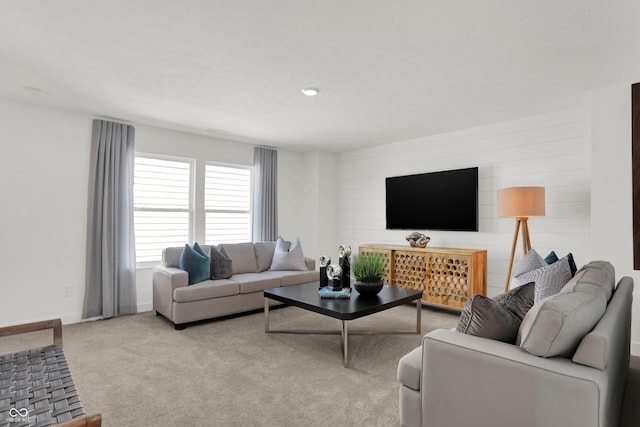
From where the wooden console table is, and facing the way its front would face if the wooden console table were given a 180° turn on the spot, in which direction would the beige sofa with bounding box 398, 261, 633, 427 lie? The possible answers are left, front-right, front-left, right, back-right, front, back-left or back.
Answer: back-right

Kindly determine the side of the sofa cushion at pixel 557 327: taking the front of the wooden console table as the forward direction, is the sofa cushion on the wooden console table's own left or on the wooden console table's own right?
on the wooden console table's own left

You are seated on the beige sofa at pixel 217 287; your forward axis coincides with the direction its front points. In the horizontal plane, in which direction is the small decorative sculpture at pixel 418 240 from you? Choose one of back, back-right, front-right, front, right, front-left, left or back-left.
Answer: front-left

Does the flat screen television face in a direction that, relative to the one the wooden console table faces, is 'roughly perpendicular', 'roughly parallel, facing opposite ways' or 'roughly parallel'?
roughly parallel

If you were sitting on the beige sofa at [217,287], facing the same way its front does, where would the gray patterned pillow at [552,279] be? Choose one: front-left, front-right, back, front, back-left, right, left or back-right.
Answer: front

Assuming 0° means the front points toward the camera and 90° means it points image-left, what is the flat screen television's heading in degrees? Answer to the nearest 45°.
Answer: approximately 45°

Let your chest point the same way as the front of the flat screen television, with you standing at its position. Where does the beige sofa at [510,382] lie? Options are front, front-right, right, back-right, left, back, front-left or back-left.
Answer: front-left

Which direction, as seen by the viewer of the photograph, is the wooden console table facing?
facing the viewer and to the left of the viewer

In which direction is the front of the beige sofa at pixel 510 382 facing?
to the viewer's left

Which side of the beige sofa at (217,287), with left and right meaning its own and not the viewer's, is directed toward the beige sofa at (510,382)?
front

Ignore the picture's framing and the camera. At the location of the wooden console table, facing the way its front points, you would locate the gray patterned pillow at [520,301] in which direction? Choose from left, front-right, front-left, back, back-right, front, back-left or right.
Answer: front-left

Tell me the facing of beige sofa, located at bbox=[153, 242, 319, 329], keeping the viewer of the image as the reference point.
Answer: facing the viewer and to the right of the viewer

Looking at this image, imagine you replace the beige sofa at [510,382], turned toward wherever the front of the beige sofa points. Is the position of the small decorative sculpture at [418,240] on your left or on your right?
on your right

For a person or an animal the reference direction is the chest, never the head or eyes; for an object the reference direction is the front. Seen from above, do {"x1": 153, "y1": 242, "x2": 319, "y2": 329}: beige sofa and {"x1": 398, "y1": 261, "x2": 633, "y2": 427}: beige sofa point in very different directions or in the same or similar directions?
very different directions

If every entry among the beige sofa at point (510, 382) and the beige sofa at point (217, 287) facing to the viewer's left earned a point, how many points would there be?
1

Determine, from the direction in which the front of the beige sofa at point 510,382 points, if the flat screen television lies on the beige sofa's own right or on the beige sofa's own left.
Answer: on the beige sofa's own right

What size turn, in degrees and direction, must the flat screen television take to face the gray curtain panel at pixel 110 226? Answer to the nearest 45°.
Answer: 0° — it already faces it
